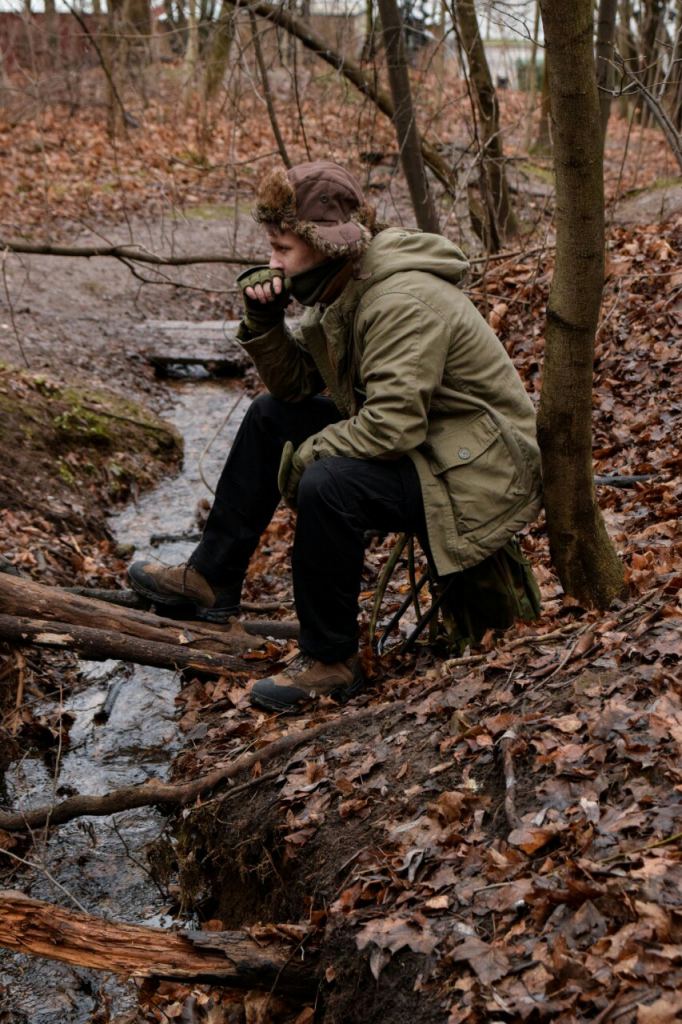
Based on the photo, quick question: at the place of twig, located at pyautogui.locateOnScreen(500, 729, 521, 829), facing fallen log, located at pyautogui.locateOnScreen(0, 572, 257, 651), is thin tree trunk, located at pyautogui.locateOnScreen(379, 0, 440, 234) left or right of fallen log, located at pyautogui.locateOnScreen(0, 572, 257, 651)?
right

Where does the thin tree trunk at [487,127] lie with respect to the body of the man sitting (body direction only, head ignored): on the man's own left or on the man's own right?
on the man's own right

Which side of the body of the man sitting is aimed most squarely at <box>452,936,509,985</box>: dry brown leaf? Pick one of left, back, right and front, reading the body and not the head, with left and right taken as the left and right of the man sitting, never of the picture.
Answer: left

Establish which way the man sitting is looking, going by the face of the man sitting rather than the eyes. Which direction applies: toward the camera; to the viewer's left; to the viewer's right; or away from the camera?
to the viewer's left

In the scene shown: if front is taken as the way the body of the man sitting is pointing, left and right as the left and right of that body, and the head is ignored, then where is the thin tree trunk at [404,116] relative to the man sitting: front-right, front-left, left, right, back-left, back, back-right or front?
right

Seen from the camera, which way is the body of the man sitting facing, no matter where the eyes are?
to the viewer's left
